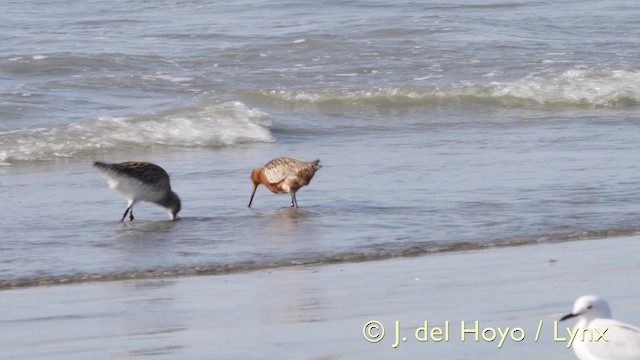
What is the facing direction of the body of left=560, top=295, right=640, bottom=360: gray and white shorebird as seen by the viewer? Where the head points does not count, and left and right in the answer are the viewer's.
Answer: facing to the left of the viewer

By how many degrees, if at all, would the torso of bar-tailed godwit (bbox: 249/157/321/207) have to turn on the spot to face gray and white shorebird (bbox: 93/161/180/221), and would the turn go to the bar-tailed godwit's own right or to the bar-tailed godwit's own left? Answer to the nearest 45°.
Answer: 0° — it already faces it

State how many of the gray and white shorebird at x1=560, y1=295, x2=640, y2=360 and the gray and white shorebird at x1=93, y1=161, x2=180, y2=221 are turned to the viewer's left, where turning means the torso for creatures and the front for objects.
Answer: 1

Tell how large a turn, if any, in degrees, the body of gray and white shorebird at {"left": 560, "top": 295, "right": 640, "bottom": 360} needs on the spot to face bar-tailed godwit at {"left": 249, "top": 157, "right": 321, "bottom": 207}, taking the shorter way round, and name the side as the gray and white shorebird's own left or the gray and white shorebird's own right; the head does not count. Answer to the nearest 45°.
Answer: approximately 45° to the gray and white shorebird's own right

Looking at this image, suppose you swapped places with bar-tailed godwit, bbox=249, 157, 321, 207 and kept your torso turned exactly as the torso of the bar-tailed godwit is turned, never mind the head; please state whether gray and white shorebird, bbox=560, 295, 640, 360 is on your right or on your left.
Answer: on your left

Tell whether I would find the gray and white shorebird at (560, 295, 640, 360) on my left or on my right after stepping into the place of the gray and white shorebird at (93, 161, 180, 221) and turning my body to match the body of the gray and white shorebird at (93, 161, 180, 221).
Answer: on my right

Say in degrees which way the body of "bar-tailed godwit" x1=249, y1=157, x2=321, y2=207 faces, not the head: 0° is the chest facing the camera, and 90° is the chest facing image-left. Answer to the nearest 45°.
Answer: approximately 90°

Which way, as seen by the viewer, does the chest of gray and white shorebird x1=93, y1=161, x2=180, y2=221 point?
to the viewer's right
